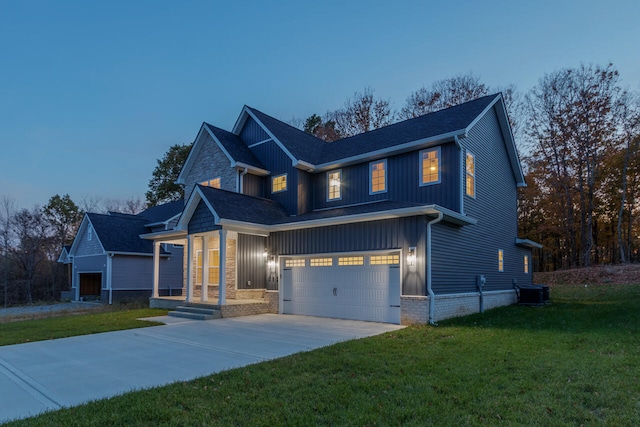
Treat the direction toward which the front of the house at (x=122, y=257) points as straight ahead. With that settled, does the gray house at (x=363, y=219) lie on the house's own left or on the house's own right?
on the house's own left

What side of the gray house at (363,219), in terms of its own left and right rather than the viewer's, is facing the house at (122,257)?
right
